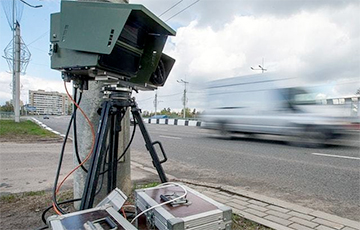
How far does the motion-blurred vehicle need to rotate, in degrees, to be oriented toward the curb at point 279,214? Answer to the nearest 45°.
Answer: approximately 45° to its right

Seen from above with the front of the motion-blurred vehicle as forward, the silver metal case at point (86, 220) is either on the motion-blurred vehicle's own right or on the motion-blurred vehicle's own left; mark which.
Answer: on the motion-blurred vehicle's own right

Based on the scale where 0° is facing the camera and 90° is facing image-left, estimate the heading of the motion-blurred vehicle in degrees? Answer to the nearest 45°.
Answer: approximately 315°

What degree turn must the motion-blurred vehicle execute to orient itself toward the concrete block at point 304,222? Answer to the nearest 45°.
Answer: approximately 45° to its right
